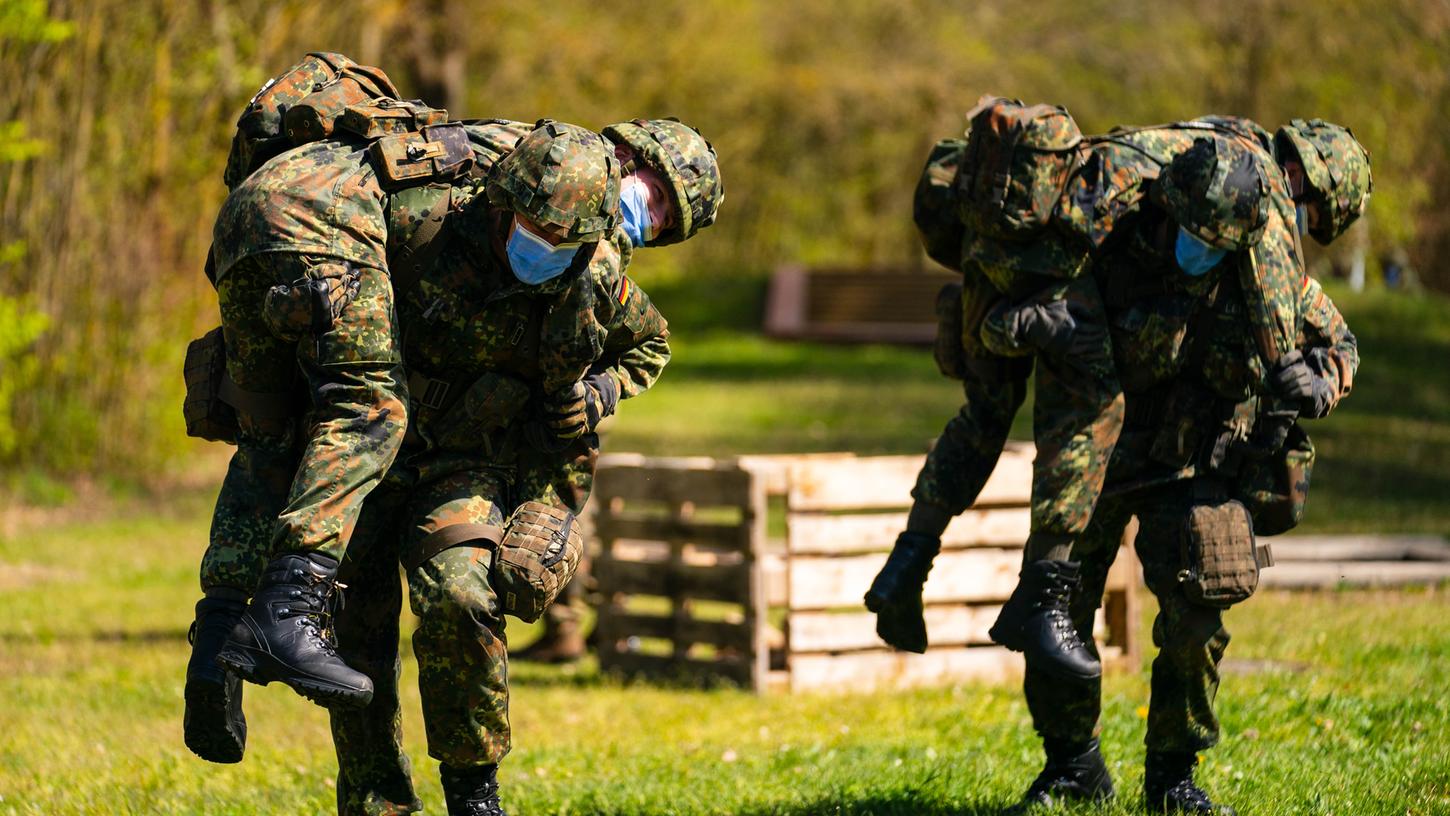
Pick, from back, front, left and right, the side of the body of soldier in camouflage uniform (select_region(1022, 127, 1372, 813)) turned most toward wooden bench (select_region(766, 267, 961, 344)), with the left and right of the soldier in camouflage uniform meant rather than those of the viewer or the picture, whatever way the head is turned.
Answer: back

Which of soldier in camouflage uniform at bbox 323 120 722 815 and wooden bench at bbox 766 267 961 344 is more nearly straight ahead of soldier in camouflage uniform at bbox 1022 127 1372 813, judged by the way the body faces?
the soldier in camouflage uniform

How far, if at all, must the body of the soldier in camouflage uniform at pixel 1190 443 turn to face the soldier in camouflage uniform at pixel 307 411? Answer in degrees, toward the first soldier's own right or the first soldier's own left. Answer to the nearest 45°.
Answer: approximately 45° to the first soldier's own right

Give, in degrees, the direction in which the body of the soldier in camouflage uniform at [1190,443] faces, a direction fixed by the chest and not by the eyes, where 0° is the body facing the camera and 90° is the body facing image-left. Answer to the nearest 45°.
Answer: approximately 0°

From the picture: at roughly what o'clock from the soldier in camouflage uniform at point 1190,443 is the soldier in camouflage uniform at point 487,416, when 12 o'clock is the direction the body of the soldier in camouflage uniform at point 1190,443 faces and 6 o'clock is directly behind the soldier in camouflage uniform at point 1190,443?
the soldier in camouflage uniform at point 487,416 is roughly at 2 o'clock from the soldier in camouflage uniform at point 1190,443.

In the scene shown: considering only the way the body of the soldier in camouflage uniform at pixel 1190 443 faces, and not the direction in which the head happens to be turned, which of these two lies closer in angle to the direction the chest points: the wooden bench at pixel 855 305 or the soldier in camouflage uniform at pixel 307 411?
the soldier in camouflage uniform
